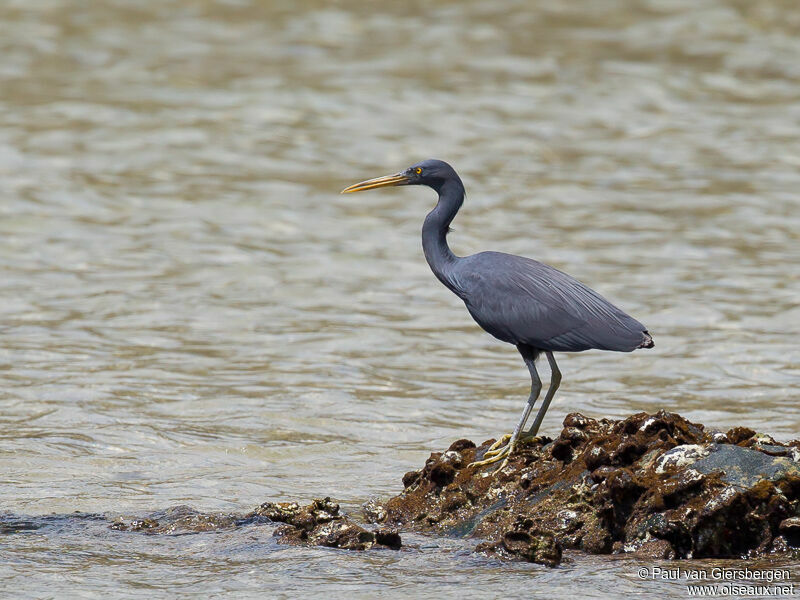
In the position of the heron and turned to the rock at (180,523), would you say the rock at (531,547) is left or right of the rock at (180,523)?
left

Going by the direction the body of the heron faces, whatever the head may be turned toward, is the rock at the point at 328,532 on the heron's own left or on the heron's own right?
on the heron's own left

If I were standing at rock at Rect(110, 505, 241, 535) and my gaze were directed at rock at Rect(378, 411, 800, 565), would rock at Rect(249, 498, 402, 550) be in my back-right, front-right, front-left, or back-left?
front-right

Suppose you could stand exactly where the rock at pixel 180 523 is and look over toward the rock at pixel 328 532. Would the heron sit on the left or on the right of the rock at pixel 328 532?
left

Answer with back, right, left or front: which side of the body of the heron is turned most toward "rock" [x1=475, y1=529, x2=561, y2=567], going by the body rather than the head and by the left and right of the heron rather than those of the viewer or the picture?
left

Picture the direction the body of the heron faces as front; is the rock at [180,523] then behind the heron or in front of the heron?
in front

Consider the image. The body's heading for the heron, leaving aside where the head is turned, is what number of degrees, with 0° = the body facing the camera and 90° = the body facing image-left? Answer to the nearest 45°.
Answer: approximately 90°
